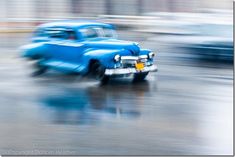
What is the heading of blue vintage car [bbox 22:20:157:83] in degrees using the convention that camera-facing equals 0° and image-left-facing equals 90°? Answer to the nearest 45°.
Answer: approximately 315°

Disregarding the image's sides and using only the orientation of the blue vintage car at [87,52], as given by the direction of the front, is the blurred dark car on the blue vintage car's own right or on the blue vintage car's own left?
on the blue vintage car's own left
